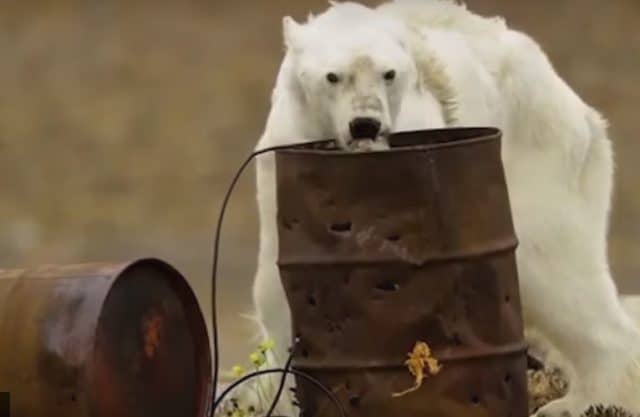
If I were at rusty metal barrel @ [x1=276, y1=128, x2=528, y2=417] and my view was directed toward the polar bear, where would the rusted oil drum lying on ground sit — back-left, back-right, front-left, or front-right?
back-left

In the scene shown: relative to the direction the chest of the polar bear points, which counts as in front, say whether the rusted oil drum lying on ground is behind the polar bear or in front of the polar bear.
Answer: in front

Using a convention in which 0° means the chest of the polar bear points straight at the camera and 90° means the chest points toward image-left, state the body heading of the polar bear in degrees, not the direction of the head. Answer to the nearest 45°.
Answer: approximately 45°

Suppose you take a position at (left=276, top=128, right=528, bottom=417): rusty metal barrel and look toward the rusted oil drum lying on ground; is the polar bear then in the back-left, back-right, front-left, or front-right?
back-right
